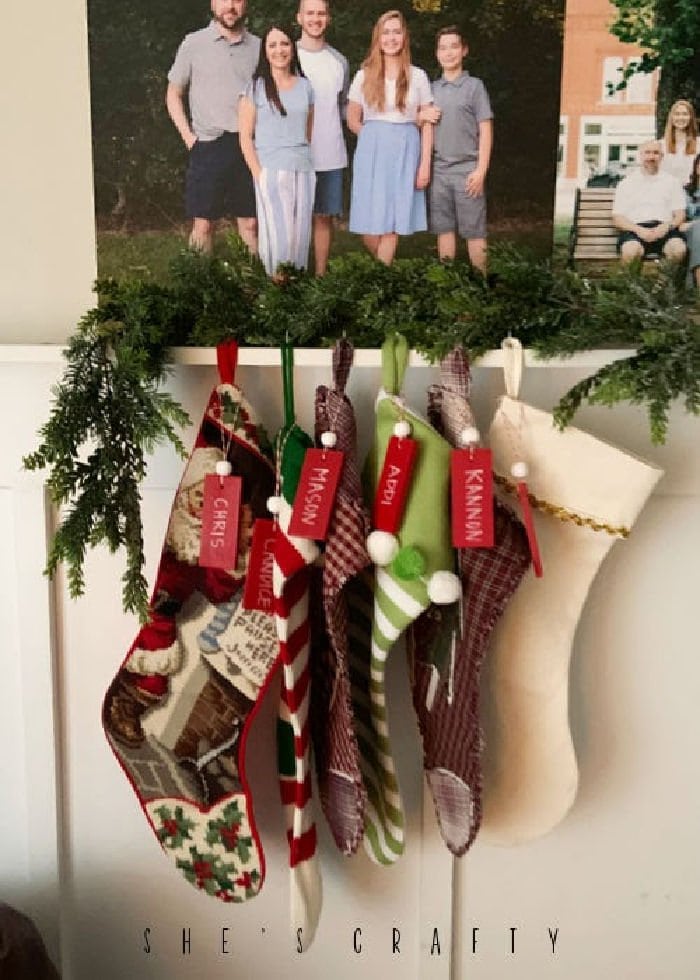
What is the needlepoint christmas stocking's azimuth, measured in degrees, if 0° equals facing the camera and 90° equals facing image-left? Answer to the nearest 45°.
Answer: approximately 0°
